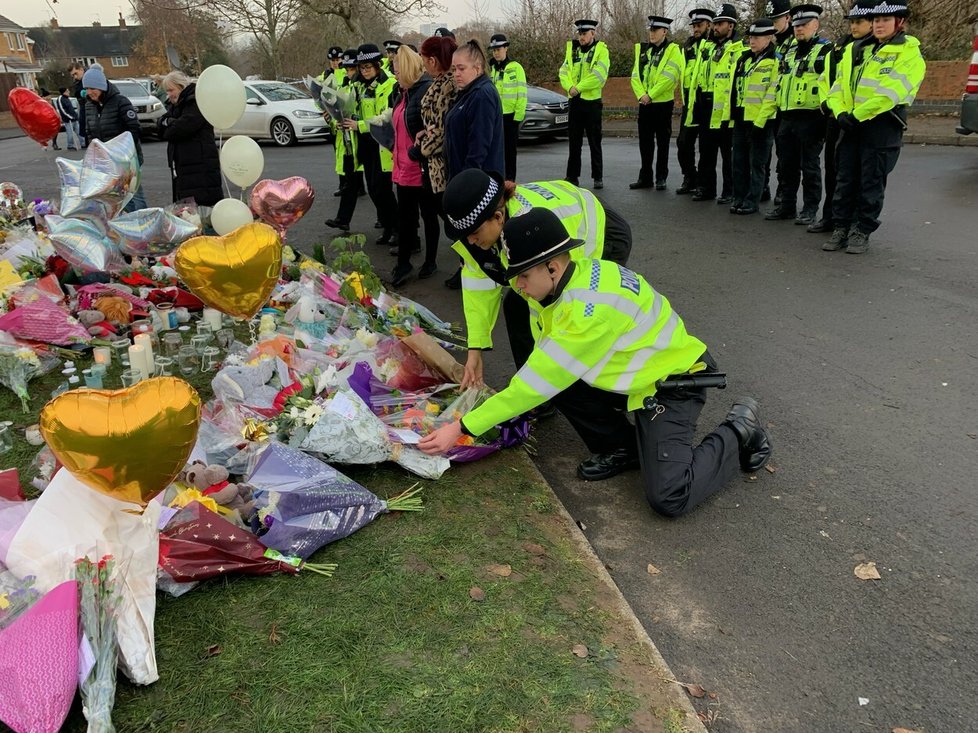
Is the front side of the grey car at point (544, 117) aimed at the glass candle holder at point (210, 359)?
no

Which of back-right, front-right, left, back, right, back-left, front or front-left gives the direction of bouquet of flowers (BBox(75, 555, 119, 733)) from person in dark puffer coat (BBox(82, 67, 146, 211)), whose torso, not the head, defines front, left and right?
front-left

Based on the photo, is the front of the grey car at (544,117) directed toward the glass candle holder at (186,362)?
no

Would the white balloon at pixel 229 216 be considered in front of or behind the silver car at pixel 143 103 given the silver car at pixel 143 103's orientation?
in front

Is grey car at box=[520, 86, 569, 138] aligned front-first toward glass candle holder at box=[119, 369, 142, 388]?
no

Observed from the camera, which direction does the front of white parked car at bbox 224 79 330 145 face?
facing the viewer and to the right of the viewer

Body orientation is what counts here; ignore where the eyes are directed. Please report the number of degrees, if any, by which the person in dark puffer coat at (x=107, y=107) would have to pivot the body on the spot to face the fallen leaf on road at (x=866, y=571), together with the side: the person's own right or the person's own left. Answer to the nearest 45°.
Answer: approximately 45° to the person's own left

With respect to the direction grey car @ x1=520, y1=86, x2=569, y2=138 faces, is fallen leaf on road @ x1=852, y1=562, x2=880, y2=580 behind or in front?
in front

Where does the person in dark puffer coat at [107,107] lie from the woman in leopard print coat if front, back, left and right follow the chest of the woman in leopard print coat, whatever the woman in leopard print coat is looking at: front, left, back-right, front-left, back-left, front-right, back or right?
front-right

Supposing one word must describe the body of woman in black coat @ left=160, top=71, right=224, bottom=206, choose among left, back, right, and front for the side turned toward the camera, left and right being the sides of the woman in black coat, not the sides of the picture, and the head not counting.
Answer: left
